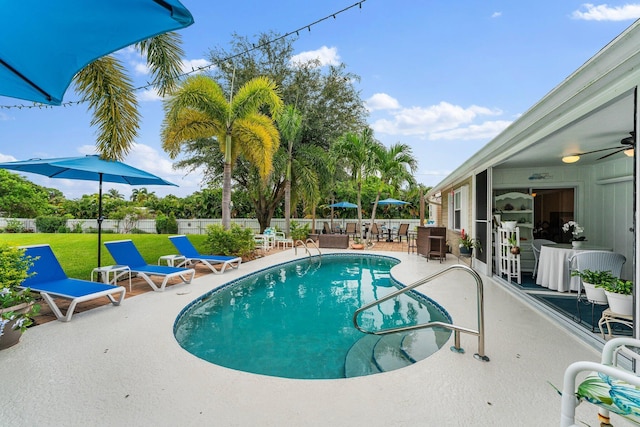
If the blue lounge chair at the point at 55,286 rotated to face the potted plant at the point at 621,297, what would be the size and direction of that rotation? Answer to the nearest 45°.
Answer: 0° — it already faces it

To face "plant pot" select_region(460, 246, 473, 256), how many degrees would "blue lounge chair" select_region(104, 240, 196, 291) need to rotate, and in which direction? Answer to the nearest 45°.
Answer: approximately 45° to its left

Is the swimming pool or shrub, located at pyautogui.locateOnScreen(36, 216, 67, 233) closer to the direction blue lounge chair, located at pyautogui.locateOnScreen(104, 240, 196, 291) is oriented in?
the swimming pool

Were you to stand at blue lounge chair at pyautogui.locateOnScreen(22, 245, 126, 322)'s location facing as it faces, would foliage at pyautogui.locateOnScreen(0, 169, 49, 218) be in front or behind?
behind

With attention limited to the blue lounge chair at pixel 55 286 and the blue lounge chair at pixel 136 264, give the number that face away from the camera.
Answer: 0

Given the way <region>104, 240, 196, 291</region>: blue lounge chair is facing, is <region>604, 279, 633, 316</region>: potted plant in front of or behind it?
in front

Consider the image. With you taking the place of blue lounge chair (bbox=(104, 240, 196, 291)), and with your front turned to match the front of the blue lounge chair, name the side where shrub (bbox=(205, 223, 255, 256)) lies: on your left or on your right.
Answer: on your left

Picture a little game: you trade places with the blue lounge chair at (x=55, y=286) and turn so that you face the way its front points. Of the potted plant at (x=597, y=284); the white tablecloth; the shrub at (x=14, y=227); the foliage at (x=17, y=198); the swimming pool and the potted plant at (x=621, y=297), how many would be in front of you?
4

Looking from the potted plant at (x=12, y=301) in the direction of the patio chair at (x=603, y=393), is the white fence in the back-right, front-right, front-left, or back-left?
back-left

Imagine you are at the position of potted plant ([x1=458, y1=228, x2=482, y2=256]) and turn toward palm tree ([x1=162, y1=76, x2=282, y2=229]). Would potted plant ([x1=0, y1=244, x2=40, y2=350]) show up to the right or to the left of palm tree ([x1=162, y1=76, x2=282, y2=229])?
left

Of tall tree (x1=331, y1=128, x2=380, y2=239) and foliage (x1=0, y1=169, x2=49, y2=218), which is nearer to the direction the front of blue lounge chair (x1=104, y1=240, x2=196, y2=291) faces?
the tall tree

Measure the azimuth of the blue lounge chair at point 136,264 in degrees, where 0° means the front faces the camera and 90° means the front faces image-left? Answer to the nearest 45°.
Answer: approximately 315°

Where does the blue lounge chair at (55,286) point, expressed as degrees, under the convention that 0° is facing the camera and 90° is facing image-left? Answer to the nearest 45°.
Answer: approximately 315°

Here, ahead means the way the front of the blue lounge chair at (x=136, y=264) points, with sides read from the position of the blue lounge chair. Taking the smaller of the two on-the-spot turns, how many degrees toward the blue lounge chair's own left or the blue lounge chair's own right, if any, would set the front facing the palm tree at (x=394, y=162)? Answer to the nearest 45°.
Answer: approximately 45° to the blue lounge chair's own left

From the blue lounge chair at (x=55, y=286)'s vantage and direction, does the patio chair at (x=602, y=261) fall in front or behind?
in front

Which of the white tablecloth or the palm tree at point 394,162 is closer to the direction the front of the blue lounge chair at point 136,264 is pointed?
the white tablecloth
